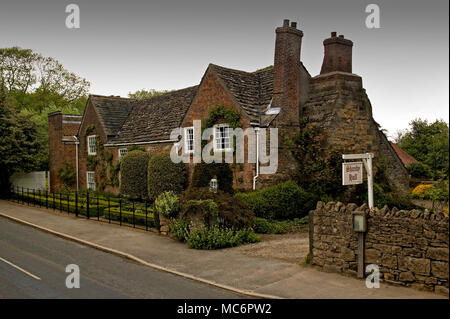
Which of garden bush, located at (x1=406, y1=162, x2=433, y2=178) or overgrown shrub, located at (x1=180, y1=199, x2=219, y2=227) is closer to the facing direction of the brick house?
the overgrown shrub

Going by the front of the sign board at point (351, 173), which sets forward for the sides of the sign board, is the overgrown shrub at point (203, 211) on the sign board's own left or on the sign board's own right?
on the sign board's own right

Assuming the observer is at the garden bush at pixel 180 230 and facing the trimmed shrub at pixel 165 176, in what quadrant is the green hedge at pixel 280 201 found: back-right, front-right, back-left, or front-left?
front-right

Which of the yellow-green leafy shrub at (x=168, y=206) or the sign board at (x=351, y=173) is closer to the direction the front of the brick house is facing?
the yellow-green leafy shrub

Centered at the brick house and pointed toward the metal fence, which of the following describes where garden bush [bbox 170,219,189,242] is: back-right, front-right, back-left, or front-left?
front-left

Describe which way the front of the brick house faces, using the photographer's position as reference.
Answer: facing the viewer and to the left of the viewer

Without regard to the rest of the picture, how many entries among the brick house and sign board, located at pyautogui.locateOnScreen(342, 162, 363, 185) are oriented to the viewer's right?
0

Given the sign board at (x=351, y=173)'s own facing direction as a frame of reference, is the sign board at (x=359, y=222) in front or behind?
in front

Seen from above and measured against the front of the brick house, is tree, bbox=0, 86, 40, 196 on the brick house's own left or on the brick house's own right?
on the brick house's own right

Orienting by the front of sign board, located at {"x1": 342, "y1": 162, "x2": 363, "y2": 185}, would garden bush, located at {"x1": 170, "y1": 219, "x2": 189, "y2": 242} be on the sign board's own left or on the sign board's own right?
on the sign board's own right

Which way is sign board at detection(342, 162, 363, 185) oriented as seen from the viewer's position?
toward the camera

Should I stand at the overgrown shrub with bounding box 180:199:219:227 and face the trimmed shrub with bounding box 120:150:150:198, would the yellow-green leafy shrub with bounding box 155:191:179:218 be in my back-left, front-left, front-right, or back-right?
front-left
